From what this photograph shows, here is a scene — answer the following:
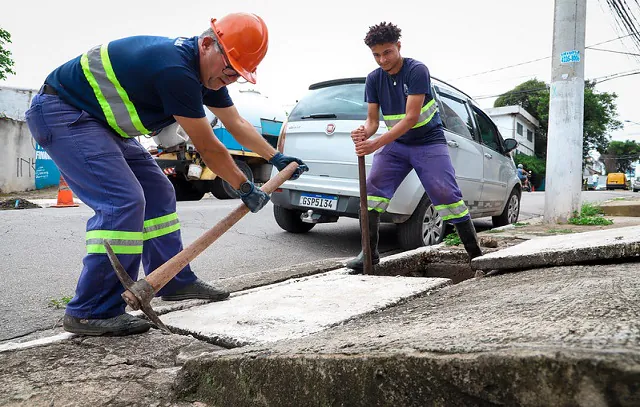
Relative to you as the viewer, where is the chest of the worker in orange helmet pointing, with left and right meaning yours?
facing to the right of the viewer

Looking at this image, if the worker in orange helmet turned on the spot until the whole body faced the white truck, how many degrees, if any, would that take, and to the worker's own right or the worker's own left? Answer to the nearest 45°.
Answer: approximately 90° to the worker's own left

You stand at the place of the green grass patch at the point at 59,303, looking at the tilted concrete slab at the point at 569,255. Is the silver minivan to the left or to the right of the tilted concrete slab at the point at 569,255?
left

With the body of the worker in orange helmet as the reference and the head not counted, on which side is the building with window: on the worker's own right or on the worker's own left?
on the worker's own left

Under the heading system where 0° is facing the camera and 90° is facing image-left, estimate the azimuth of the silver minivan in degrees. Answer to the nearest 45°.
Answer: approximately 225°

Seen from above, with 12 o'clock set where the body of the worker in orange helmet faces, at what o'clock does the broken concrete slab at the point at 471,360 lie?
The broken concrete slab is roughly at 2 o'clock from the worker in orange helmet.
